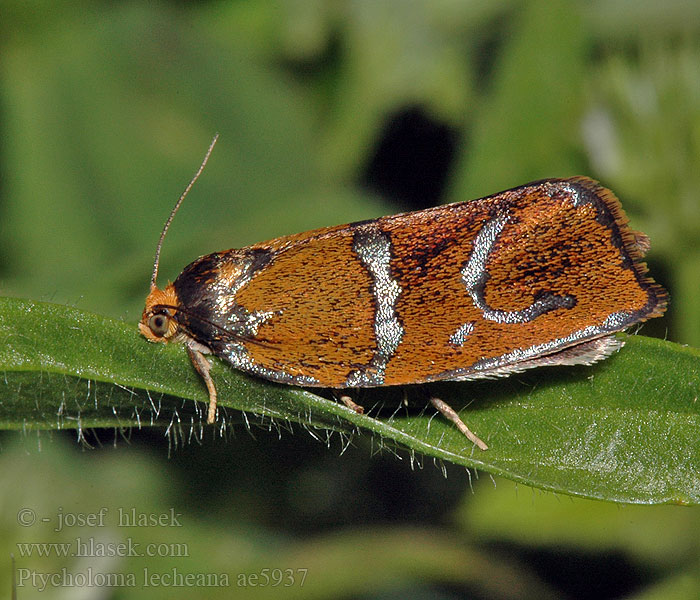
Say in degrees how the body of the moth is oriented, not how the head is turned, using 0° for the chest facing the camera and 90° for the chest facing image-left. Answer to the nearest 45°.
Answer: approximately 90°
